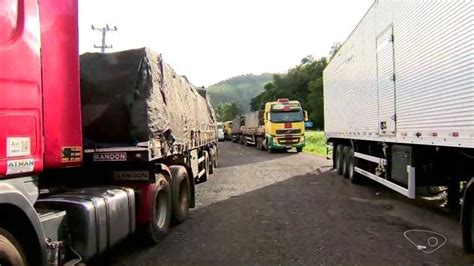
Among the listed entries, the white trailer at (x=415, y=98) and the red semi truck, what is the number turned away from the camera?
0

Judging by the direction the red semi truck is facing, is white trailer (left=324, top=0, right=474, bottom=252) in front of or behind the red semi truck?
behind

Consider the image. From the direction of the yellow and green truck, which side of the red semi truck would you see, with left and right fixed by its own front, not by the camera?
back

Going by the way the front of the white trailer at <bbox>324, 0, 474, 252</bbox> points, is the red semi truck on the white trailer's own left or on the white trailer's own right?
on the white trailer's own right

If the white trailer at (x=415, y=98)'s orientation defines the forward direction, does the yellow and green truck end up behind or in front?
behind

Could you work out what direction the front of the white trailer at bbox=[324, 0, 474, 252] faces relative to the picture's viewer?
facing the viewer and to the right of the viewer

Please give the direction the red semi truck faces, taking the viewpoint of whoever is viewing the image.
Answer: facing the viewer and to the left of the viewer

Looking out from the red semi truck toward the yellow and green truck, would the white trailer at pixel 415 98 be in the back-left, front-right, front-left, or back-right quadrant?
front-right

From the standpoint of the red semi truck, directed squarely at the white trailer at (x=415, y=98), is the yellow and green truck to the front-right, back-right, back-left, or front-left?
front-left
